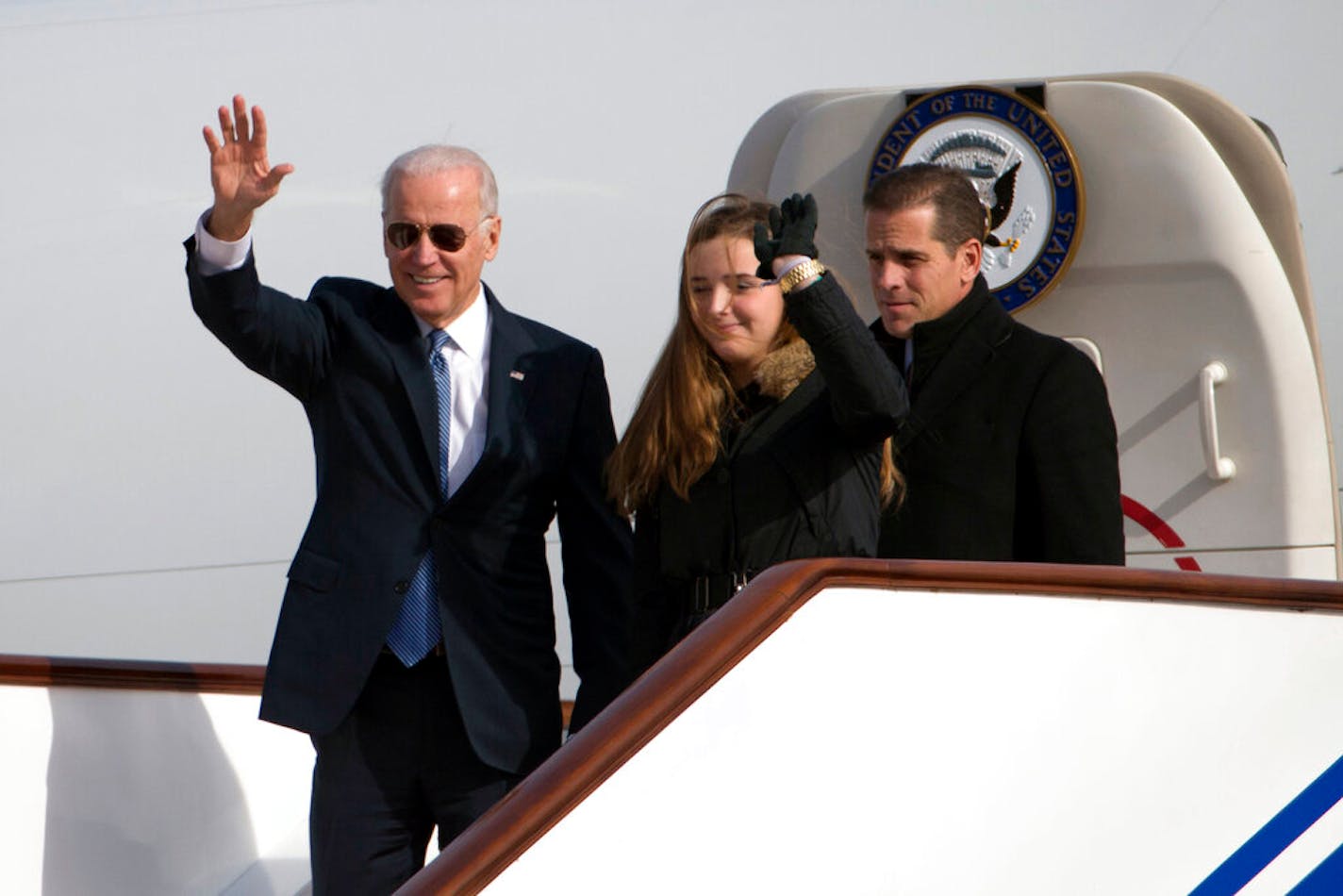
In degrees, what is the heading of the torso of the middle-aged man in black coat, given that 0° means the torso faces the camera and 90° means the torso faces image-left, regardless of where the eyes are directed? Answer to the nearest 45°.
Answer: approximately 45°

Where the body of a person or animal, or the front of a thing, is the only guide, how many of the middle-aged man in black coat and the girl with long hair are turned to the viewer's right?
0

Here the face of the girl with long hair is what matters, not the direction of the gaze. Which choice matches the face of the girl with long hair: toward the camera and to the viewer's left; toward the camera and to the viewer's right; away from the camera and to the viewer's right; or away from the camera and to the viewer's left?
toward the camera and to the viewer's left

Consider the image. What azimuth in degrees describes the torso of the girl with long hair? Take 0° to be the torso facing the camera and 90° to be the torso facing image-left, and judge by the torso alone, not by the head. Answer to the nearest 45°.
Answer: approximately 45°

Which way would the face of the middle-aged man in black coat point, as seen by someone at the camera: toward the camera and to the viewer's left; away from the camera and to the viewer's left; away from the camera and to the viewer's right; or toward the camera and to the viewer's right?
toward the camera and to the viewer's left
